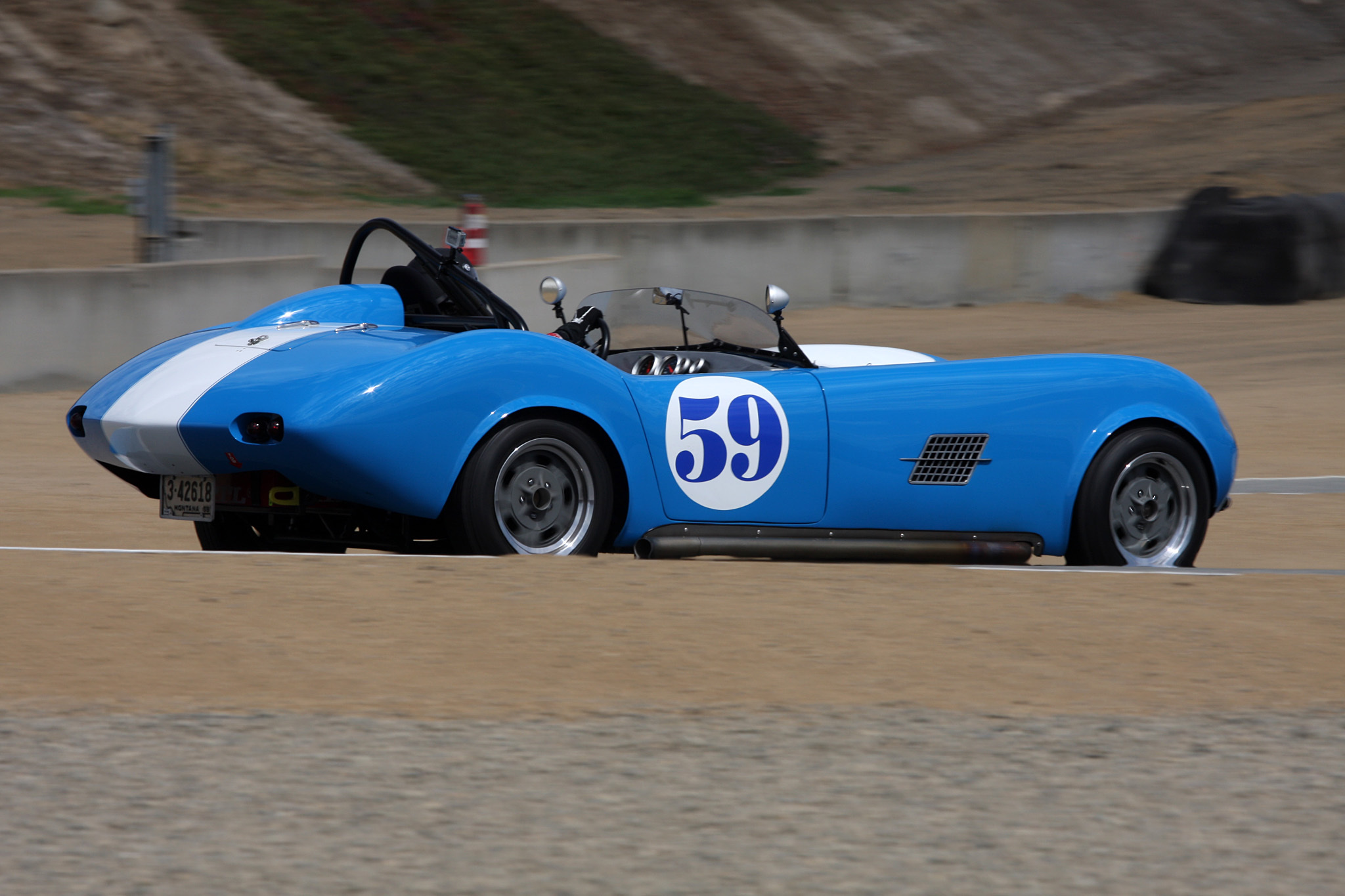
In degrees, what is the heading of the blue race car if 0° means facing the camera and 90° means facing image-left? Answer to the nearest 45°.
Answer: approximately 225°

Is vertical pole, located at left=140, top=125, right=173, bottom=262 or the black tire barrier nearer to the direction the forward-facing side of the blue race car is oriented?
the black tire barrier

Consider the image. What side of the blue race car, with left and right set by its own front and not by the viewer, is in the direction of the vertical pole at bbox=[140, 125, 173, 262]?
left

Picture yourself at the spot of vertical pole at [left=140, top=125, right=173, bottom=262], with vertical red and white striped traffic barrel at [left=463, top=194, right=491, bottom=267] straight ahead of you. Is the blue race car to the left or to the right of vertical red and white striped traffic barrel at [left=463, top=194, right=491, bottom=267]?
right

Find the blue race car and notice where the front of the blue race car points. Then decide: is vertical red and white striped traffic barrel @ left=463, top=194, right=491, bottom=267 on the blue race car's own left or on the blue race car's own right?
on the blue race car's own left

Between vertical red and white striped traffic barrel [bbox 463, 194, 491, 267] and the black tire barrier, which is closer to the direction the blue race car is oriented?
the black tire barrier
